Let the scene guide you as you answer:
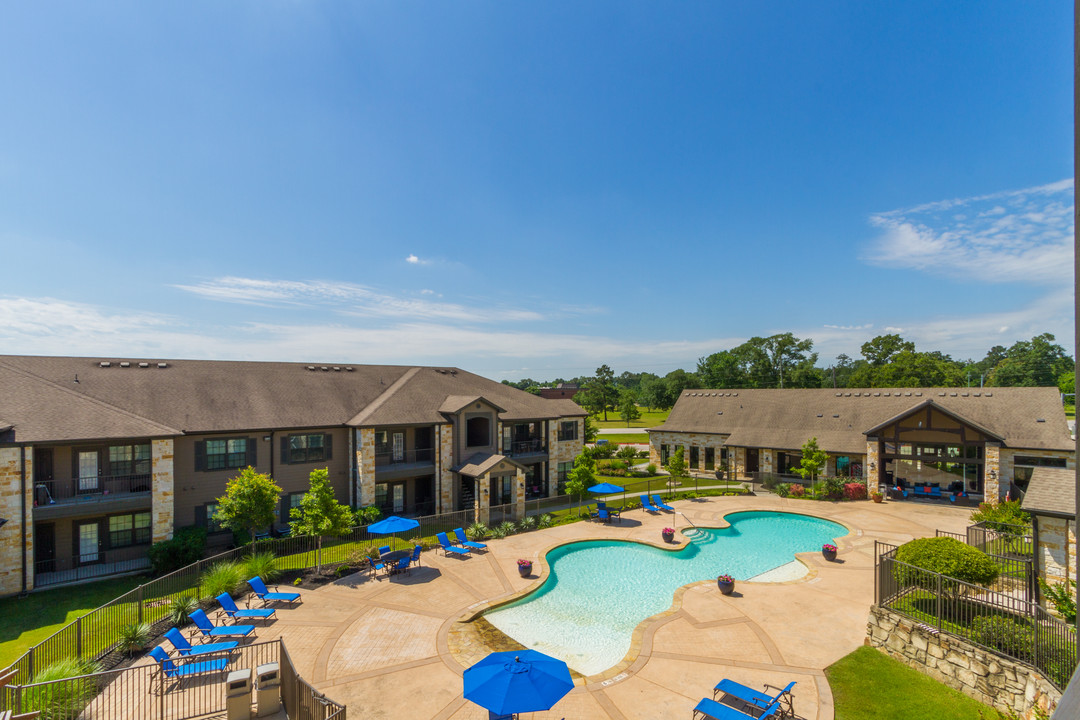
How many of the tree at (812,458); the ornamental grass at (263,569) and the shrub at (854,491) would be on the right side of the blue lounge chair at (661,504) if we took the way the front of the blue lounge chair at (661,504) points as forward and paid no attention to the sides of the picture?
1

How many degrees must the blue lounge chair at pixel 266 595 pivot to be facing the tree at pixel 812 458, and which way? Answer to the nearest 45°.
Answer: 0° — it already faces it

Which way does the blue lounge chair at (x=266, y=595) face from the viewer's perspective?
to the viewer's right

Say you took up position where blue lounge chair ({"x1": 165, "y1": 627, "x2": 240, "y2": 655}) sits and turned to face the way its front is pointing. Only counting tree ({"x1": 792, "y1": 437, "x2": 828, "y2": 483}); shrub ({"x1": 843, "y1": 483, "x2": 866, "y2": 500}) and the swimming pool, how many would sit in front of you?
3

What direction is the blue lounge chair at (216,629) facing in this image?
to the viewer's right

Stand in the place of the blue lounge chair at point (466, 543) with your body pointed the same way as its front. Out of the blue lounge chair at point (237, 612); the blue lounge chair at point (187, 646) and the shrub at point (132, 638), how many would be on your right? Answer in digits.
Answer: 3

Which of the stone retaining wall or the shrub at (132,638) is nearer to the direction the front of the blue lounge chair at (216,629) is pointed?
the stone retaining wall

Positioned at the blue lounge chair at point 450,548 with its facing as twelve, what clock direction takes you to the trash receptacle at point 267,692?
The trash receptacle is roughly at 2 o'clock from the blue lounge chair.

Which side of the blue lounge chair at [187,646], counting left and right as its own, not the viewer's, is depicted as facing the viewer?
right

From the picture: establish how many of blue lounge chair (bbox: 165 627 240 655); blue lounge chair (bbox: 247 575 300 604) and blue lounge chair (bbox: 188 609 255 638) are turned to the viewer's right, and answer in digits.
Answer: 3

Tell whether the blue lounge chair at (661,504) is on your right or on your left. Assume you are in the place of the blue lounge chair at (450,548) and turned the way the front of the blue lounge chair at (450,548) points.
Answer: on your left

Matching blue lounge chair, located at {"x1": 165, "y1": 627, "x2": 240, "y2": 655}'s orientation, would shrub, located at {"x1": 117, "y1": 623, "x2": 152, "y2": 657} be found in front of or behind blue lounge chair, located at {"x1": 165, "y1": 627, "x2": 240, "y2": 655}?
behind

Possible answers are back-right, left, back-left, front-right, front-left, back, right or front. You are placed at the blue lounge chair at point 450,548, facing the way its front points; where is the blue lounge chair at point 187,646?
right

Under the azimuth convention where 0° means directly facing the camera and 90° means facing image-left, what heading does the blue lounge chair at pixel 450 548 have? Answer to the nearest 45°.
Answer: approximately 315°

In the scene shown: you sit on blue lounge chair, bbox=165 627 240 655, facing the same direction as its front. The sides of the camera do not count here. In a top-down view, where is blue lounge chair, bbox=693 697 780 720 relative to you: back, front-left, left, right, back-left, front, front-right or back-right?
front-right

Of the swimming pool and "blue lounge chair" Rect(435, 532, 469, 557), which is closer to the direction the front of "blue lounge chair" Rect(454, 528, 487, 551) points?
the swimming pool
